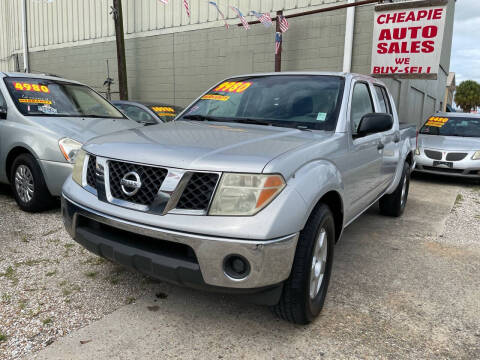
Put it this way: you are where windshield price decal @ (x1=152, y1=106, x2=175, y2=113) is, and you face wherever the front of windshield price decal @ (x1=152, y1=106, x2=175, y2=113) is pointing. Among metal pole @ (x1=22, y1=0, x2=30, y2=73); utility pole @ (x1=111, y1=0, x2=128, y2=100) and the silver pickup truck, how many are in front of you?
1

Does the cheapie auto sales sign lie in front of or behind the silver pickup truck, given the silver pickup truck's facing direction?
behind

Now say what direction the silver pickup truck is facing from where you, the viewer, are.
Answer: facing the viewer and to the left of the viewer

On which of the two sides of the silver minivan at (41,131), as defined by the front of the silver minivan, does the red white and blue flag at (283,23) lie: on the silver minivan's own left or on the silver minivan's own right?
on the silver minivan's own left

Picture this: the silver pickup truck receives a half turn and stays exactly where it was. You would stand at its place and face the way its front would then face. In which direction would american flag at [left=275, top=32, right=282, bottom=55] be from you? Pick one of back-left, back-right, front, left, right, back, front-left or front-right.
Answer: front-left

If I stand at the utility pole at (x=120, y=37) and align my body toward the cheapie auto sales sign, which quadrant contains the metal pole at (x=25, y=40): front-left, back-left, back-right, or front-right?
back-left

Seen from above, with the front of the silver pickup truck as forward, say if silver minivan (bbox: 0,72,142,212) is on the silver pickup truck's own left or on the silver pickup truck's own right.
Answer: on the silver pickup truck's own right

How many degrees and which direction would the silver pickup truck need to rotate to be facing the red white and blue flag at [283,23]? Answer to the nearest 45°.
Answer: approximately 135° to its right

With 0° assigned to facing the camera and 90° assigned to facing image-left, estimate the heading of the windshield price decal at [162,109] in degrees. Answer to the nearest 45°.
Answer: approximately 0°

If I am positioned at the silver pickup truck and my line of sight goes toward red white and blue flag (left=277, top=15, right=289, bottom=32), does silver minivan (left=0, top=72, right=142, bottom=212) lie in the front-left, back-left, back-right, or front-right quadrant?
front-left

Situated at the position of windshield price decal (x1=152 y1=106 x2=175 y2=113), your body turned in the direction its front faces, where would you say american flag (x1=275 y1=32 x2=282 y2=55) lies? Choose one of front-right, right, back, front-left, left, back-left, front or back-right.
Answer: back-left

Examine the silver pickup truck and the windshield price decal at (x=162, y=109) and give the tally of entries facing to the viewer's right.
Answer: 0

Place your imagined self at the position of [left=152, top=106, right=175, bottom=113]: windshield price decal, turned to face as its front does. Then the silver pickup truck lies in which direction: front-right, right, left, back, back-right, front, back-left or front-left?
front
